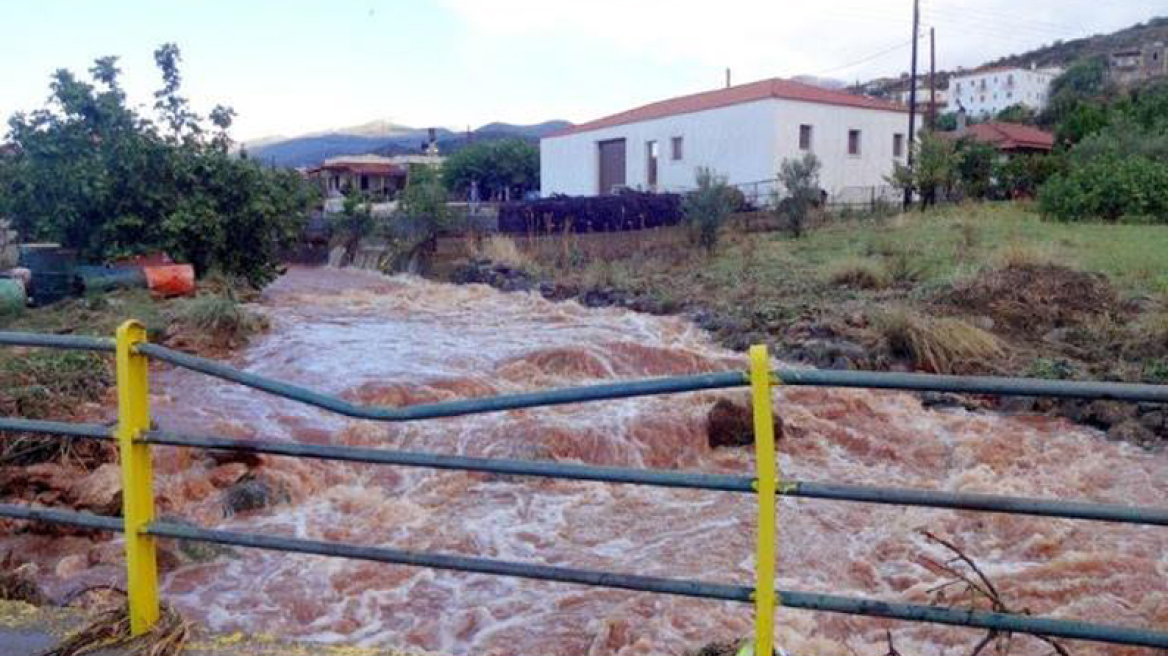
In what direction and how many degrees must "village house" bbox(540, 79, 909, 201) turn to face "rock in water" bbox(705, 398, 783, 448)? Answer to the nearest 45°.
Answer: approximately 45° to its left

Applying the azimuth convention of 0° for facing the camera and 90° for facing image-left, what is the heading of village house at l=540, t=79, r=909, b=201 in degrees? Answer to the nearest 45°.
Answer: approximately 45°

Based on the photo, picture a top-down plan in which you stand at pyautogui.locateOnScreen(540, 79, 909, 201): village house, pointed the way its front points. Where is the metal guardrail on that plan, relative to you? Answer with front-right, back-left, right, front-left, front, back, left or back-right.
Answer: front-left

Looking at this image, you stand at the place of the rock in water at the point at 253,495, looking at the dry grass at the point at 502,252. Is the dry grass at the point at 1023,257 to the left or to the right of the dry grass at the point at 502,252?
right

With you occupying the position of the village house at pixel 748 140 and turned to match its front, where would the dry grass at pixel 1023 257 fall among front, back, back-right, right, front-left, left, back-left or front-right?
front-left

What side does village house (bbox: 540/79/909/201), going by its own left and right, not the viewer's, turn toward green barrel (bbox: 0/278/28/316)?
front

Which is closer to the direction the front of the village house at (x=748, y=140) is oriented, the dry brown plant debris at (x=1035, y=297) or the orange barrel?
the orange barrel

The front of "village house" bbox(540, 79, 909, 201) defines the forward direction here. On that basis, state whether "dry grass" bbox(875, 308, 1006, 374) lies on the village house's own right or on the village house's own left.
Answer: on the village house's own left

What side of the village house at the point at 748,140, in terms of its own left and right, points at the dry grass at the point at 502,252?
front

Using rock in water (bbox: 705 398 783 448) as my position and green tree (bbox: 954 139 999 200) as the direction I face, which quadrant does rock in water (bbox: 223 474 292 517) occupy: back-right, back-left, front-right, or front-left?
back-left

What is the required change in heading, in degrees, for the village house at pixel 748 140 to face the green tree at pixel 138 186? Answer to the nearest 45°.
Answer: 0° — it already faces it

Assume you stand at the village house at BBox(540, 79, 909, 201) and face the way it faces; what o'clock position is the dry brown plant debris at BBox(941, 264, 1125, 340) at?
The dry brown plant debris is roughly at 10 o'clock from the village house.
